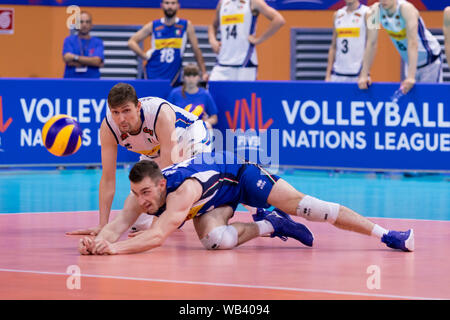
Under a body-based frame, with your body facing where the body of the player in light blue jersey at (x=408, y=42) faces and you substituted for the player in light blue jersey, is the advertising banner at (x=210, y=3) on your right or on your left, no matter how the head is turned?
on your right

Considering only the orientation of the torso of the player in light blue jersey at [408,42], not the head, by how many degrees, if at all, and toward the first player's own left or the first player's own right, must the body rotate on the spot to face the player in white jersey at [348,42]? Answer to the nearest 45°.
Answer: approximately 90° to the first player's own right

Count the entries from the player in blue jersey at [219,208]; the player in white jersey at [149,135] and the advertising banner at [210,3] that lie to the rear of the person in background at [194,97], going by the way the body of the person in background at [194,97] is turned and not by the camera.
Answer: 1

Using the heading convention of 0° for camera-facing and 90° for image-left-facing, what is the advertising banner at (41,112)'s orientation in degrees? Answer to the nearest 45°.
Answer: approximately 0°

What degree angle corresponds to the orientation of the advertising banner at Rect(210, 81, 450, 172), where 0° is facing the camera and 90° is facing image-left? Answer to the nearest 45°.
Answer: approximately 0°

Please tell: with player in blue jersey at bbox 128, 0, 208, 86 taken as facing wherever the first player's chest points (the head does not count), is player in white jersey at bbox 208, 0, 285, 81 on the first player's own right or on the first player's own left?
on the first player's own left

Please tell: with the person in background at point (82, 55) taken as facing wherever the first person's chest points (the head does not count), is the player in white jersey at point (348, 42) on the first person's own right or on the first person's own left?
on the first person's own left
